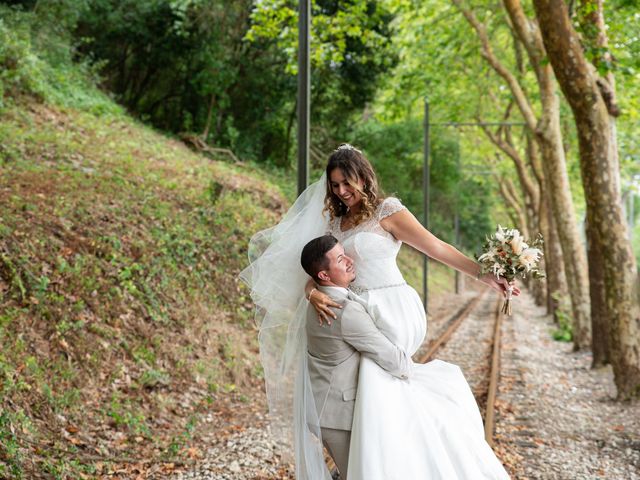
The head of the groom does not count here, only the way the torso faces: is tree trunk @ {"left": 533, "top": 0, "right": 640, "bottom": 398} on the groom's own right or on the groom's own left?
on the groom's own left

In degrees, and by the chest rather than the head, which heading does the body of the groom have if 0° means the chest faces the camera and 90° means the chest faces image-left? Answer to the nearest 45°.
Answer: approximately 270°

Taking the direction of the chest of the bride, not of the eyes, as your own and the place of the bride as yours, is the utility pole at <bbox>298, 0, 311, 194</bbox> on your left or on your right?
on your right

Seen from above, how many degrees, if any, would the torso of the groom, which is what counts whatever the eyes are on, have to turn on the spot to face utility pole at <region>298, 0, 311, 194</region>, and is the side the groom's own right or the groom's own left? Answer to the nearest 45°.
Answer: approximately 90° to the groom's own left

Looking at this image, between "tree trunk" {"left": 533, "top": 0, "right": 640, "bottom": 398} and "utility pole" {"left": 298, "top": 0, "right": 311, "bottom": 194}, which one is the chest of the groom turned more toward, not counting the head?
the tree trunk

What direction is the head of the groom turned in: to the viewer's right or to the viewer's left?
to the viewer's right

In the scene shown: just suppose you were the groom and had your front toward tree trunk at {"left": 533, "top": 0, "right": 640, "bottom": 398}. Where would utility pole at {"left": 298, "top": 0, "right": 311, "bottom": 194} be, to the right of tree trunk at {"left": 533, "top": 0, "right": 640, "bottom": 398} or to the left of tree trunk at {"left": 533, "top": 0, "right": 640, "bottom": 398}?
left
